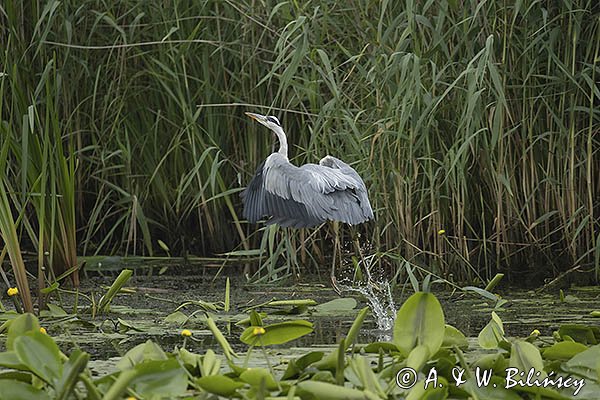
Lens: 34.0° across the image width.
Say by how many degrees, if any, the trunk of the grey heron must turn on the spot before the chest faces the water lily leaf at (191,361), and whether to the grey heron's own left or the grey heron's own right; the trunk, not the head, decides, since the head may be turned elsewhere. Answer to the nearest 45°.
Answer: approximately 90° to the grey heron's own left

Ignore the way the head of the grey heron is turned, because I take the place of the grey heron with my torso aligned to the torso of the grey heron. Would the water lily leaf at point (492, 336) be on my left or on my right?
on my left

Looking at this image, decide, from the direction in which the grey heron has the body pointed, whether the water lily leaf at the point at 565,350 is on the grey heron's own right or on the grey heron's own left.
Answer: on the grey heron's own left

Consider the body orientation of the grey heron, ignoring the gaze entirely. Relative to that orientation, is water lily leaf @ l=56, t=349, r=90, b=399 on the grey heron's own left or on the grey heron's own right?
on the grey heron's own left

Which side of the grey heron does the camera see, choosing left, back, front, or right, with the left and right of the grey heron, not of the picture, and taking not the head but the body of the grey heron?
left

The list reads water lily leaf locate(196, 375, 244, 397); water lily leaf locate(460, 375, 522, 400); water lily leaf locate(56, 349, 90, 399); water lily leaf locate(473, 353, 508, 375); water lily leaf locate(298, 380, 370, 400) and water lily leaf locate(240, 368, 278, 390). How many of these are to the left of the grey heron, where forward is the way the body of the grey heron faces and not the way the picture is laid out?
6

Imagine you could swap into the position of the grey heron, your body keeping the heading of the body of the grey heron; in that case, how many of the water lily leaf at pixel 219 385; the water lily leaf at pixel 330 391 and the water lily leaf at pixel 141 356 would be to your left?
3
